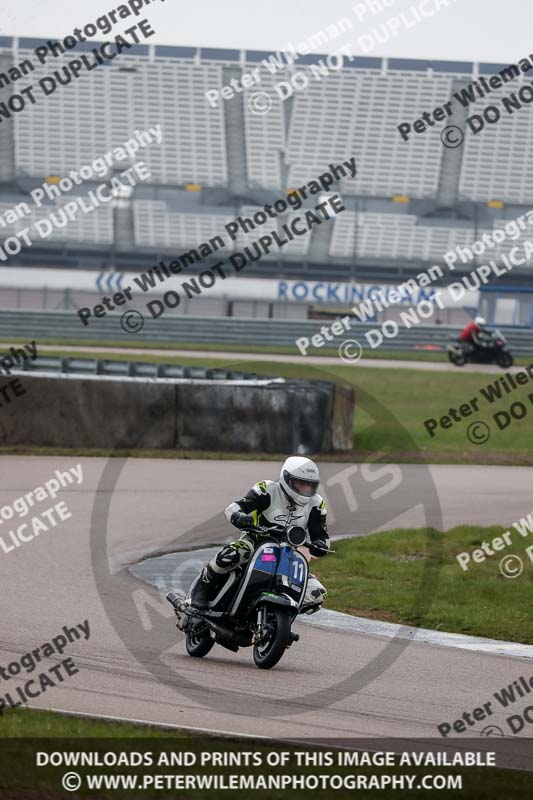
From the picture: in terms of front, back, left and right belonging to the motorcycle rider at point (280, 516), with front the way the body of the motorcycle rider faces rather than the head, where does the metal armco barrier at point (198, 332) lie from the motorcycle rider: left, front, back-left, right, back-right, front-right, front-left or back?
back-left

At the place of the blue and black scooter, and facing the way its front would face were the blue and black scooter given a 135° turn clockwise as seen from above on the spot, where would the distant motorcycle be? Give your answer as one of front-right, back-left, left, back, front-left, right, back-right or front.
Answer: right

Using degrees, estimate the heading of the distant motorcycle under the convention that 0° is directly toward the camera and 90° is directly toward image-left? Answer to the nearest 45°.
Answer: approximately 270°

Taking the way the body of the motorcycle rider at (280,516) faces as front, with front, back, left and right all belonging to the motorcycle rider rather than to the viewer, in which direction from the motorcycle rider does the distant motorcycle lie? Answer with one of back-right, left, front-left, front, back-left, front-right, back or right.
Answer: back-left

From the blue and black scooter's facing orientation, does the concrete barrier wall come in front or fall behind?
behind

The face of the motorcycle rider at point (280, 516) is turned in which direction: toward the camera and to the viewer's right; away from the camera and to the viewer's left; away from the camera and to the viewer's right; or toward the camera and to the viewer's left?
toward the camera and to the viewer's right

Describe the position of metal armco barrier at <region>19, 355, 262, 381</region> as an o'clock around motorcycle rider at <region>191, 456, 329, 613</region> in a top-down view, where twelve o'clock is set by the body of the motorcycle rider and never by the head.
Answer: The metal armco barrier is roughly at 7 o'clock from the motorcycle rider.

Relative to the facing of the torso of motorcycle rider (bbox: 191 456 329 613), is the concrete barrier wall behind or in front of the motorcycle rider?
behind

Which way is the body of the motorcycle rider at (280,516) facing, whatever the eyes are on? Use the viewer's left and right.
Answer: facing the viewer and to the right of the viewer

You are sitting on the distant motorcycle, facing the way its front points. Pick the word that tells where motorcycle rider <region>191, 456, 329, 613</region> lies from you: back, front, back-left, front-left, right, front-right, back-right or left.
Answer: right
